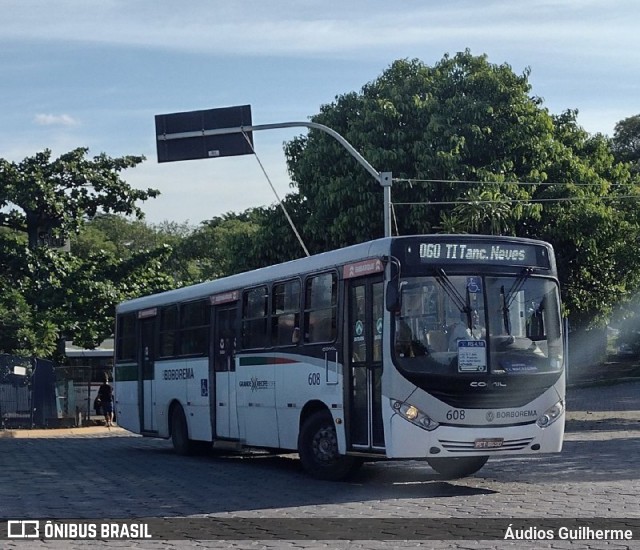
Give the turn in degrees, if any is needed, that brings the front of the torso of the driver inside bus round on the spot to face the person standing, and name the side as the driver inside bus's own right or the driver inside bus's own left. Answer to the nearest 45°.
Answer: approximately 180°

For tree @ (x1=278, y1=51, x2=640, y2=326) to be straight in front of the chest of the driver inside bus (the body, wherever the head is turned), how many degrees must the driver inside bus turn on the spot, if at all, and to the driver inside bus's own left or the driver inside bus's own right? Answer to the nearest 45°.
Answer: approximately 135° to the driver inside bus's own left

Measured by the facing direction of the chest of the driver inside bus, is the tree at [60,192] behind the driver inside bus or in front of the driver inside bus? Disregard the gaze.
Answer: behind

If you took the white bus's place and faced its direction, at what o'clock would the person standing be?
The person standing is roughly at 7 o'clock from the white bus.

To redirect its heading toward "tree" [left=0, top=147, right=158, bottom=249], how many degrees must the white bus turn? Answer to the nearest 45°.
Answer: approximately 135° to its left

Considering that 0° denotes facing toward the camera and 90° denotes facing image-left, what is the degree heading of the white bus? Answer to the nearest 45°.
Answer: approximately 315°
